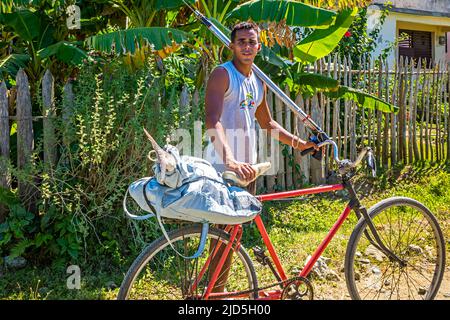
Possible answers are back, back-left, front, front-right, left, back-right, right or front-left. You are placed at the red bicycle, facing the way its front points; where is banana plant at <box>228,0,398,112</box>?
left

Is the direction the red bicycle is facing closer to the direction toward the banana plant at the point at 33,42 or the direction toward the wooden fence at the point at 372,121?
the wooden fence

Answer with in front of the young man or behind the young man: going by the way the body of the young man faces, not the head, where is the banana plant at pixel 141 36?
behind

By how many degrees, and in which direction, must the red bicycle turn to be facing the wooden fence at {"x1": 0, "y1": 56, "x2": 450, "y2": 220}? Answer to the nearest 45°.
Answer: approximately 90° to its left

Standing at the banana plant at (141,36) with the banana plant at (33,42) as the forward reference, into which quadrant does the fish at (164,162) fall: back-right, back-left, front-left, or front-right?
back-left

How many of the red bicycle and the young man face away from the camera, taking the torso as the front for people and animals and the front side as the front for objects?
0

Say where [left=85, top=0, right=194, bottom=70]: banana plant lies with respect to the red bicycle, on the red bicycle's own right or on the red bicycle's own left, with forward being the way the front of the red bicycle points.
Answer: on the red bicycle's own left

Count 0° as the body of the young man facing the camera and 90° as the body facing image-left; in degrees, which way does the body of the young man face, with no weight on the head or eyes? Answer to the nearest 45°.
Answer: approximately 315°

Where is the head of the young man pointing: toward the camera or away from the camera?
toward the camera

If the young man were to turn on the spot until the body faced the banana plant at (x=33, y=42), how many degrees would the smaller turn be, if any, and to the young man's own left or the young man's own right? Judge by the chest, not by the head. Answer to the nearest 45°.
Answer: approximately 180°

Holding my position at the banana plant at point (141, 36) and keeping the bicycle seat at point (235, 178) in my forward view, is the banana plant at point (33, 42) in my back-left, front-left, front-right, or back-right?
back-right

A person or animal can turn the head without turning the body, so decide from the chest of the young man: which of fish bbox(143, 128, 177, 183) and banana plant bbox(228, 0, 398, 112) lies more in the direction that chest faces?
the fish

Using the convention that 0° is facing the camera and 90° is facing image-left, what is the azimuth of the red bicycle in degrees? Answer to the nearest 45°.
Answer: approximately 270°

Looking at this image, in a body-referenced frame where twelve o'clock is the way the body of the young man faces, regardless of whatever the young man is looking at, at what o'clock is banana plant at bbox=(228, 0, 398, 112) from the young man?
The banana plant is roughly at 8 o'clock from the young man.
